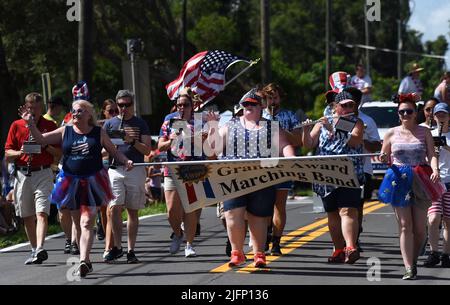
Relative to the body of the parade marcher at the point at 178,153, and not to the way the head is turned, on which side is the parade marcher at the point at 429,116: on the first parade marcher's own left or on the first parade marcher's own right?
on the first parade marcher's own left

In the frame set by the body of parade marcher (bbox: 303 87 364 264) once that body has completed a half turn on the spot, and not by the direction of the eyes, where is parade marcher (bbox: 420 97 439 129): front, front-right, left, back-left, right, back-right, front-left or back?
front-right

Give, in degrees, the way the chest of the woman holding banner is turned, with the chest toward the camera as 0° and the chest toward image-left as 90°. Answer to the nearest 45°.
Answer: approximately 0°

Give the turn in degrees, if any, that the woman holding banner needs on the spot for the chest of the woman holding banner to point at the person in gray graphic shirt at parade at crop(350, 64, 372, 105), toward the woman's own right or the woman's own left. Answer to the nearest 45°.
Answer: approximately 180°

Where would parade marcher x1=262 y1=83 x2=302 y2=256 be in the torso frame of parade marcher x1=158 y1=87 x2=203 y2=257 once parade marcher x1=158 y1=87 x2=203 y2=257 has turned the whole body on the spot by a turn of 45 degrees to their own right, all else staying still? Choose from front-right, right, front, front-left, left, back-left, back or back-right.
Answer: back-left
